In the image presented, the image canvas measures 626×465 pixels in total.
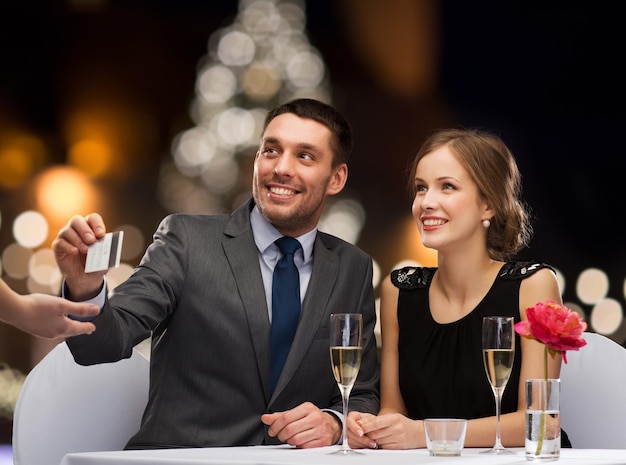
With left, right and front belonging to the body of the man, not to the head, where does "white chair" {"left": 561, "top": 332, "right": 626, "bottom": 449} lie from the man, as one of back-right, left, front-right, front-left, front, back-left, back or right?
left

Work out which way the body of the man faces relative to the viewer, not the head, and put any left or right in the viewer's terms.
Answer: facing the viewer

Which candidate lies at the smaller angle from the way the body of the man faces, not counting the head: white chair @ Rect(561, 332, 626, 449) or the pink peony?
the pink peony

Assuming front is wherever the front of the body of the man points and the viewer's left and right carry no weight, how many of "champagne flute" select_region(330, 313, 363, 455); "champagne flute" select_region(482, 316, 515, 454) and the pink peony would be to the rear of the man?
0

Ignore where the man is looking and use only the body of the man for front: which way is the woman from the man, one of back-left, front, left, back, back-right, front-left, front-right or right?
left

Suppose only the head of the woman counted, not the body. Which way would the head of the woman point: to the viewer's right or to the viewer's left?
to the viewer's left

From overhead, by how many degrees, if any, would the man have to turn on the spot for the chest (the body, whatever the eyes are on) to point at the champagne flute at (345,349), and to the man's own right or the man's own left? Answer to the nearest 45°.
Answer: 0° — they already face it

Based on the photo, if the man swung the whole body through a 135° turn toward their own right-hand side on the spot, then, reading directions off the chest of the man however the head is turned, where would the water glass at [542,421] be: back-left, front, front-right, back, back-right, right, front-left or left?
back

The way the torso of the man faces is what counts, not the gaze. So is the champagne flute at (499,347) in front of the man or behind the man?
in front
